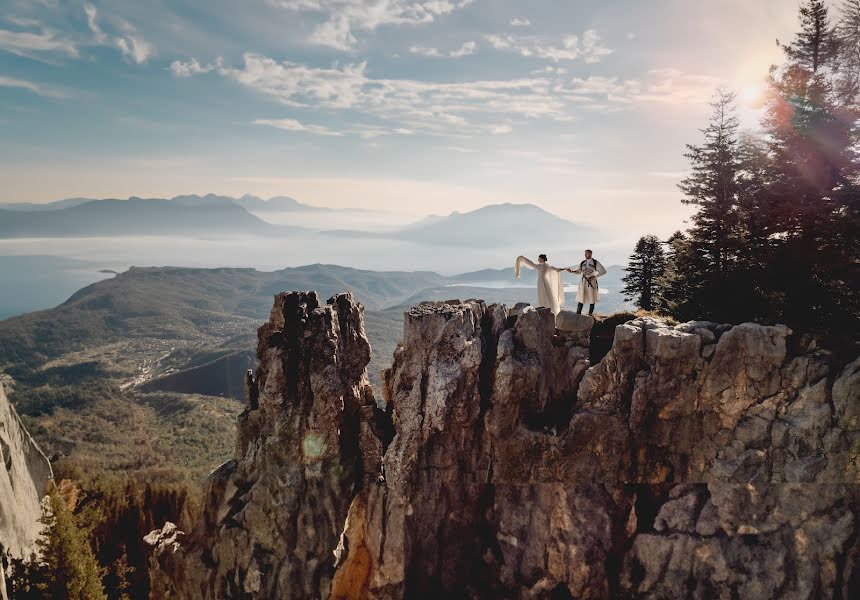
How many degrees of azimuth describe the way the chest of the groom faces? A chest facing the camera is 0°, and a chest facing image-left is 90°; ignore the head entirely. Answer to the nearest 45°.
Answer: approximately 0°

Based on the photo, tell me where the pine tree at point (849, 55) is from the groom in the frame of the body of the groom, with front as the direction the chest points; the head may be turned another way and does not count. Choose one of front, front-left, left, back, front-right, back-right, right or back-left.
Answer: back-left

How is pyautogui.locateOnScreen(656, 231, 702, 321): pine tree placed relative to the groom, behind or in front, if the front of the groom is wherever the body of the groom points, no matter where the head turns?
behind

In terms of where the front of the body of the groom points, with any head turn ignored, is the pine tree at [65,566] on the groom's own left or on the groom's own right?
on the groom's own right

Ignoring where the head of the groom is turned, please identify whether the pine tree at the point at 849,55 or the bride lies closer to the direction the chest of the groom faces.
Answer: the bride
